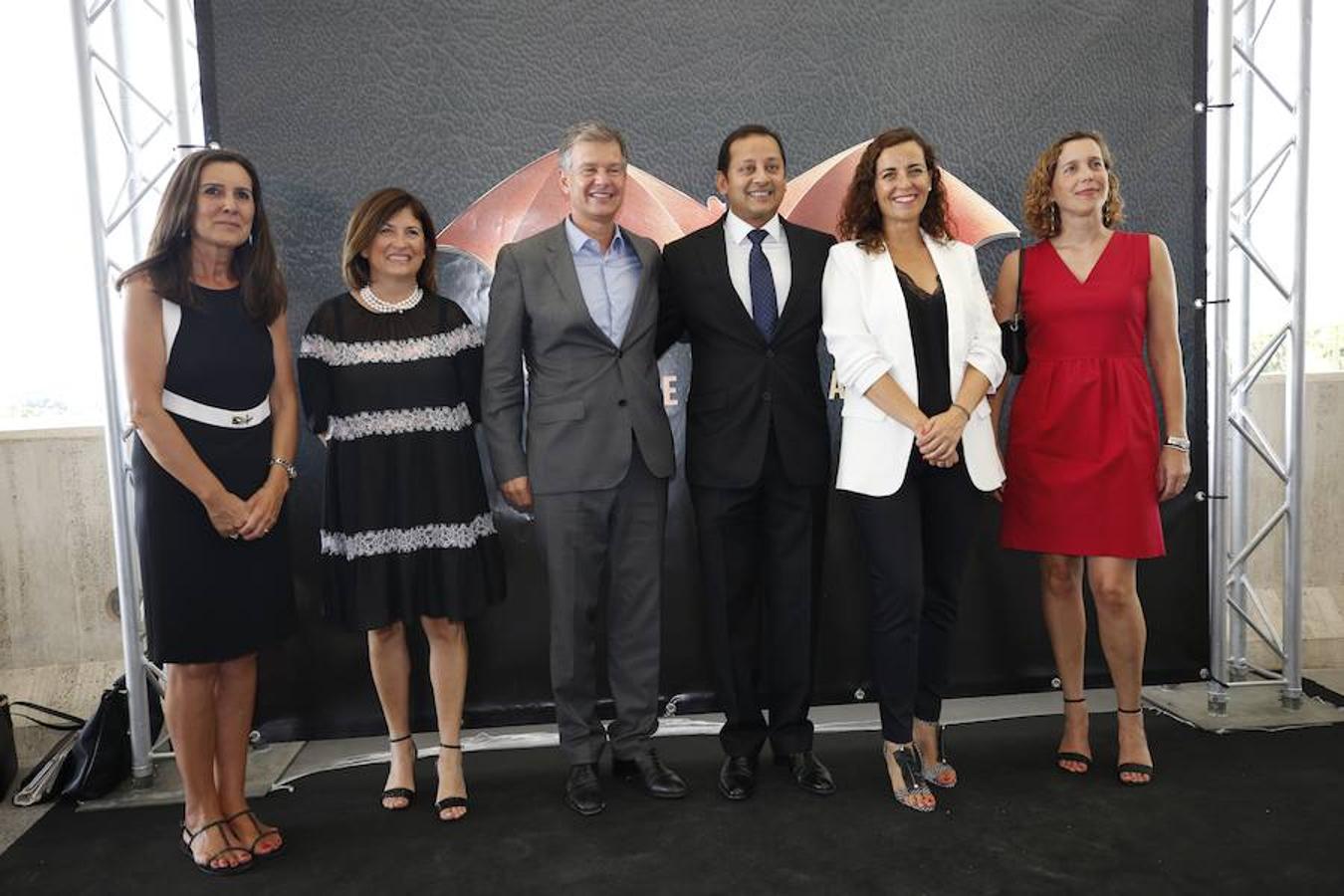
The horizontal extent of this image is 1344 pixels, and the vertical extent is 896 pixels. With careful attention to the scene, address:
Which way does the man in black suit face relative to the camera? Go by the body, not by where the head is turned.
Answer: toward the camera

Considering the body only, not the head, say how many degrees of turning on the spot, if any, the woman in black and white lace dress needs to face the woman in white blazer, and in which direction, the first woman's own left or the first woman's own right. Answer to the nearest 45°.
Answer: approximately 90° to the first woman's own left

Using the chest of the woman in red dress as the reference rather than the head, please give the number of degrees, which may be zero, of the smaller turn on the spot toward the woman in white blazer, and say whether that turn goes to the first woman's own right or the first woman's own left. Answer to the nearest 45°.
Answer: approximately 45° to the first woman's own right

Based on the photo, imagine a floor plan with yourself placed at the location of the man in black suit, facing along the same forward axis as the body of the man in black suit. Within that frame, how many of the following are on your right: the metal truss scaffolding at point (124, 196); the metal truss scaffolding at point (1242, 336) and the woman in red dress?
1

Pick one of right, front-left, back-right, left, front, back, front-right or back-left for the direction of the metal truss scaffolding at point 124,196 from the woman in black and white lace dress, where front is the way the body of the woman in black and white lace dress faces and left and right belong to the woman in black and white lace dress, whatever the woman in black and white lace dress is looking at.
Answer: back-right

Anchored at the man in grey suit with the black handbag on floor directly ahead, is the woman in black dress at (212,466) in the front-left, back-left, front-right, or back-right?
front-left

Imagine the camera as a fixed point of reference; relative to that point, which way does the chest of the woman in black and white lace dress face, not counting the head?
toward the camera

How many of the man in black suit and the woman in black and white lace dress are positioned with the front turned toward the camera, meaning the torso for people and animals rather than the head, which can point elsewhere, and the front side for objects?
2

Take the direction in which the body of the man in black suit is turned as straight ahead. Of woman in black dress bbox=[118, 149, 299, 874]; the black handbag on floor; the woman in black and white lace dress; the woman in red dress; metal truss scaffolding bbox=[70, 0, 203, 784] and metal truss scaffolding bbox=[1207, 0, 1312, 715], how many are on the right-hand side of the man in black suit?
4

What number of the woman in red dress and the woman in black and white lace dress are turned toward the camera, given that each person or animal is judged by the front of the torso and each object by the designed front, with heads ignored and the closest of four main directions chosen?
2

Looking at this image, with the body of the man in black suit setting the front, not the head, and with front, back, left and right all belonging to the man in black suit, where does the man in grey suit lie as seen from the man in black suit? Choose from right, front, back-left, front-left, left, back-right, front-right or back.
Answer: right

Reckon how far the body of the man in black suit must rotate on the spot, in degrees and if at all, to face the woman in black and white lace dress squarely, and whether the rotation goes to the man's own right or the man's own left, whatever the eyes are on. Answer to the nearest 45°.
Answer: approximately 90° to the man's own right
